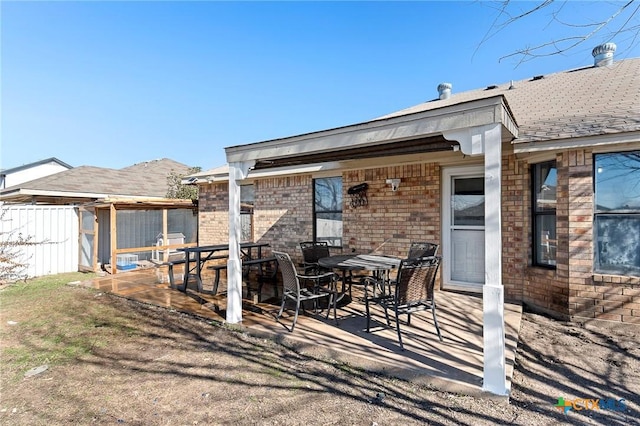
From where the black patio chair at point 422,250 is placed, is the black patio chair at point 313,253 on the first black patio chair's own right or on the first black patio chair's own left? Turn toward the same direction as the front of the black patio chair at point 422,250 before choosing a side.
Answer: on the first black patio chair's own right

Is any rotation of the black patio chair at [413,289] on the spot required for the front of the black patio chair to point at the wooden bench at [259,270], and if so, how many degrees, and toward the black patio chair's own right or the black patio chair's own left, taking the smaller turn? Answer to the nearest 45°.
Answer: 0° — it already faces it

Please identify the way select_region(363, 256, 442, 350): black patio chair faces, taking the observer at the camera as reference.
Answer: facing away from the viewer and to the left of the viewer

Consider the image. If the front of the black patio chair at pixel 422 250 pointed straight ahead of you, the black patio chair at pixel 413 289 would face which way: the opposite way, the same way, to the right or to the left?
to the right

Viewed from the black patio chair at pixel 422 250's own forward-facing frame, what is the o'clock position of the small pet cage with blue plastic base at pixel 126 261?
The small pet cage with blue plastic base is roughly at 2 o'clock from the black patio chair.

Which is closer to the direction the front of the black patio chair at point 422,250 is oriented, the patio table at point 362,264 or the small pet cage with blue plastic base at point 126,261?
the patio table

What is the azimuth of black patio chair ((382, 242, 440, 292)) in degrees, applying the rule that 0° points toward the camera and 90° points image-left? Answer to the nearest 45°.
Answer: approximately 45°
